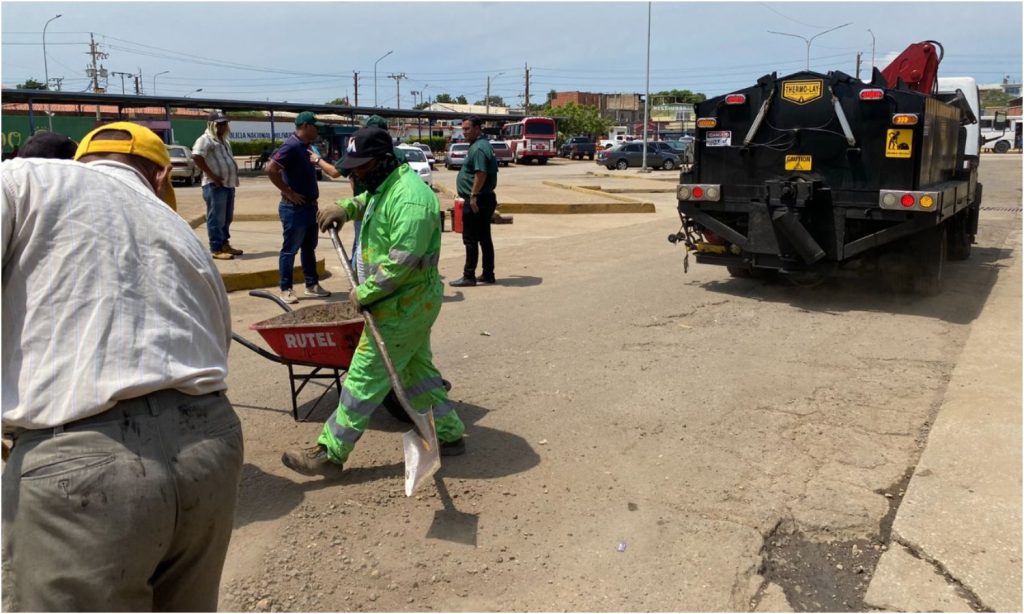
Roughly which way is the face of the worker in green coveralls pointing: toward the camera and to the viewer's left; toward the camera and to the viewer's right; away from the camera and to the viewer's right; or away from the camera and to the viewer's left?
toward the camera and to the viewer's left

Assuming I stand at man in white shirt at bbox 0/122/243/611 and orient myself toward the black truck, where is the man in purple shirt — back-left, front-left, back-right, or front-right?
front-left

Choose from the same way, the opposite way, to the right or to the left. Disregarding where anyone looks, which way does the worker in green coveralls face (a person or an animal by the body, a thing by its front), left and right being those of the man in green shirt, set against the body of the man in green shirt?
the same way

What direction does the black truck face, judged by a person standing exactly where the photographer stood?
facing away from the viewer and to the right of the viewer

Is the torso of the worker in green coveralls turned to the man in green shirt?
no

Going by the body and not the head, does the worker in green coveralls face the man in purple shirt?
no

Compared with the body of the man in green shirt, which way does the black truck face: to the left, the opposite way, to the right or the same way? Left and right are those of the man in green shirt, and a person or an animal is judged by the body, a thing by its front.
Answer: the opposite way

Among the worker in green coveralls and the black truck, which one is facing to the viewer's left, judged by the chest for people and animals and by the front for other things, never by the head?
the worker in green coveralls

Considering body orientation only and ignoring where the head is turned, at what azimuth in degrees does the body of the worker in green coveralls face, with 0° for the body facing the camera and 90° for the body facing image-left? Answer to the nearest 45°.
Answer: approximately 90°

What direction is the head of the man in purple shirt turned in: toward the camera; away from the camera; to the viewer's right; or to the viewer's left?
to the viewer's right

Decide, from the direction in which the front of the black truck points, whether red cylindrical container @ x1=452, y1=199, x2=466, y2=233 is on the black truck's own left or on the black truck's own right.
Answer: on the black truck's own left

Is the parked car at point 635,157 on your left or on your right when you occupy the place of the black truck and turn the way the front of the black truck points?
on your left

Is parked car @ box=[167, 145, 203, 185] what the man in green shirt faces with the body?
no

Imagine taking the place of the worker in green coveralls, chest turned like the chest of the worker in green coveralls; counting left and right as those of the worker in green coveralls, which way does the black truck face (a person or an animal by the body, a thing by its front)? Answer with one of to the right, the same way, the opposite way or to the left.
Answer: to the right
